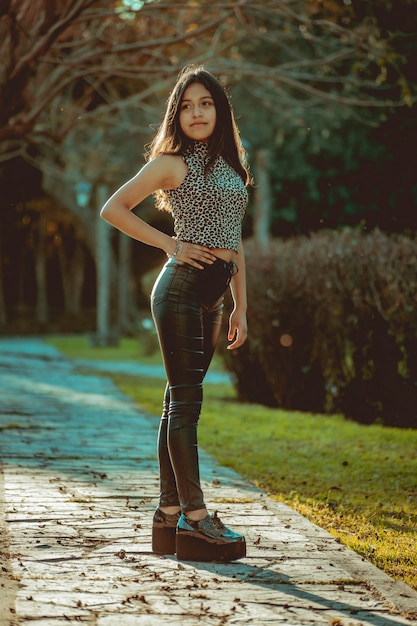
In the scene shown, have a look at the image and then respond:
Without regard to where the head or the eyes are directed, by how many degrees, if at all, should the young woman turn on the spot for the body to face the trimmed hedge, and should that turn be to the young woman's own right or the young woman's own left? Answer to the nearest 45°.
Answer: approximately 135° to the young woman's own left

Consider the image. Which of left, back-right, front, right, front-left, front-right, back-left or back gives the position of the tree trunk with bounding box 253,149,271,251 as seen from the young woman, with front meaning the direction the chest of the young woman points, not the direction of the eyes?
back-left

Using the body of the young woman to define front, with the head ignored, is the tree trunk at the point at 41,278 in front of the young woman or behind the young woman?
behind

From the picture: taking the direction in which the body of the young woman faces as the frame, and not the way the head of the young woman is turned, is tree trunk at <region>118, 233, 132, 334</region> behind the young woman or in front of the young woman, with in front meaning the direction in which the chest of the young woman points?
behind

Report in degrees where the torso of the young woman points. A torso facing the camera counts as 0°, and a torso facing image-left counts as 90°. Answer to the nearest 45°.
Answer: approximately 315°
